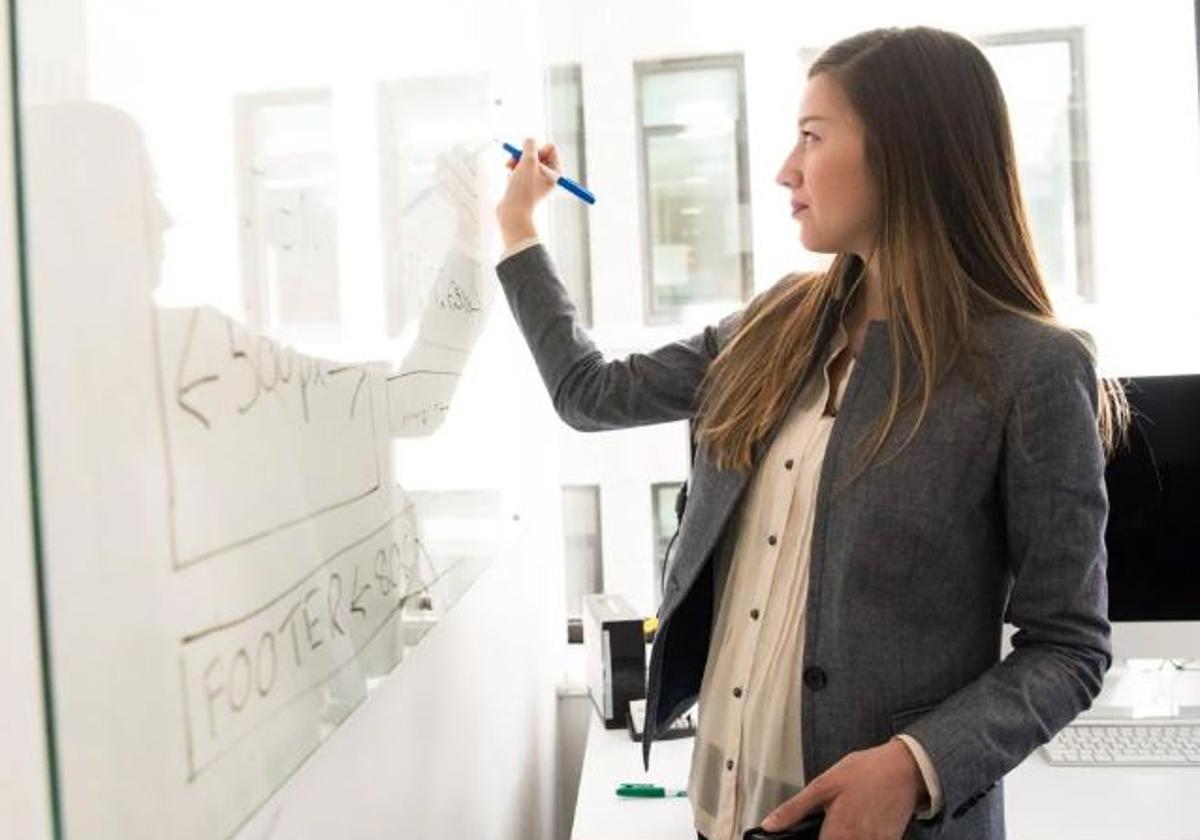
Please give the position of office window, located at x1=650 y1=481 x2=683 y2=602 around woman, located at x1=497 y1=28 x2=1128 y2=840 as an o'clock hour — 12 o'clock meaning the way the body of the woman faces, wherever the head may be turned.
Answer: The office window is roughly at 4 o'clock from the woman.

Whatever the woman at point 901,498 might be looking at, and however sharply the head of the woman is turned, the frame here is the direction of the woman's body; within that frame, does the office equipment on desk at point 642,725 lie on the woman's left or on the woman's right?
on the woman's right

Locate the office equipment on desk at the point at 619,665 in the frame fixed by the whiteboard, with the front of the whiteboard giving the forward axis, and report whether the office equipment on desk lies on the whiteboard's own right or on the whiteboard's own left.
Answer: on the whiteboard's own left

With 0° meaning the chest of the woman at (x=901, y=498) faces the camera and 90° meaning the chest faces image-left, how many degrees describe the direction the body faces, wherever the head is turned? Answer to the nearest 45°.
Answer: approximately 45°

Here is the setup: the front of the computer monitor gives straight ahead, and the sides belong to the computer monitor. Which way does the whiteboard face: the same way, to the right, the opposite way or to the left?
to the left

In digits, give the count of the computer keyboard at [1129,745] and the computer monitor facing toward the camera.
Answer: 2

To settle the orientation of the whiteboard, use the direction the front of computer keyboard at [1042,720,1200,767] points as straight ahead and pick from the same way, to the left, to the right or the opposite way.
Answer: to the left

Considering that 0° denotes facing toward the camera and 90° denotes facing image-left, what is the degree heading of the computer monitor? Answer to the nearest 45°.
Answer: approximately 0°

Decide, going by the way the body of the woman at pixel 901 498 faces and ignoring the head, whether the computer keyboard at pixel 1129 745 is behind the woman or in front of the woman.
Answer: behind
